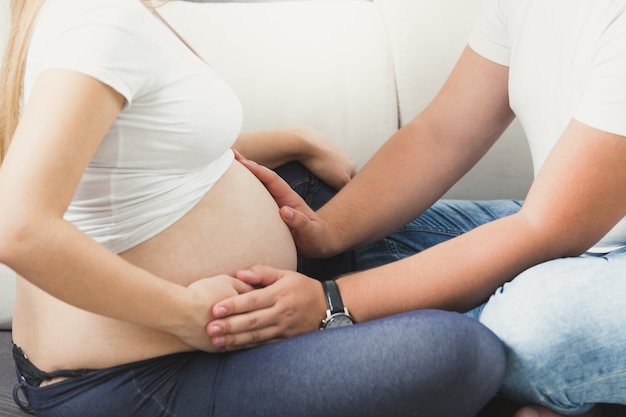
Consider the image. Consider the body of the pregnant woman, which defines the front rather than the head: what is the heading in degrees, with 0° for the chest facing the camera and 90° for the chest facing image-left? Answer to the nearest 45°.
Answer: approximately 270°

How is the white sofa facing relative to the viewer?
toward the camera
